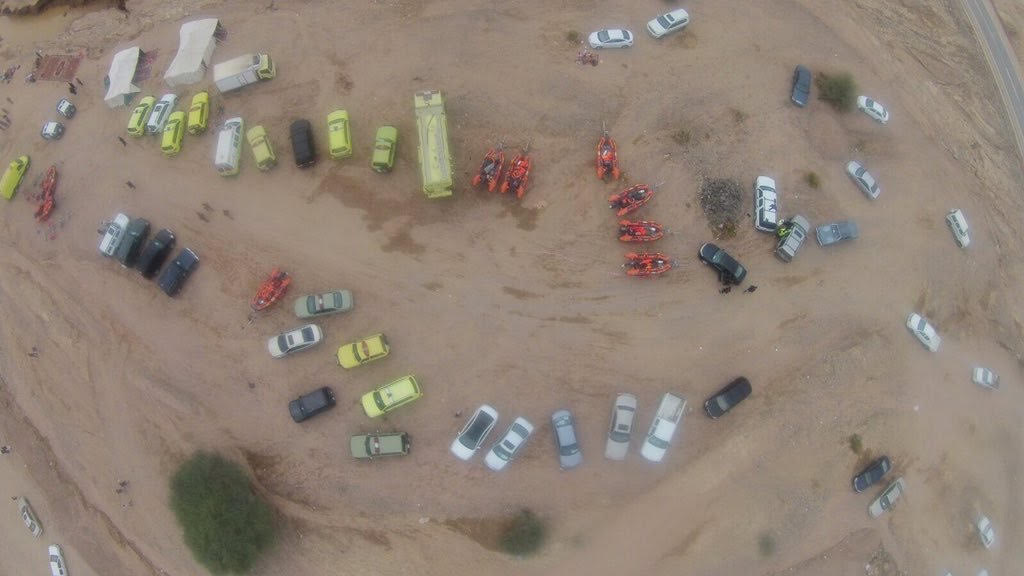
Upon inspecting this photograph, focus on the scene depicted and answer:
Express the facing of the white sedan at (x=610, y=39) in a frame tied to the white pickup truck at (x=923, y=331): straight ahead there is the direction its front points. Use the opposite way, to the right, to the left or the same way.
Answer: to the left

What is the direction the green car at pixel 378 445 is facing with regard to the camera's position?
facing to the left of the viewer

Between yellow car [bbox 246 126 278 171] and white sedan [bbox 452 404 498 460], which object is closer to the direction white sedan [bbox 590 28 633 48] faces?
the yellow car

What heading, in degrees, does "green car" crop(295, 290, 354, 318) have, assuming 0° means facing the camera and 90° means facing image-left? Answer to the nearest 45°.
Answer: approximately 90°

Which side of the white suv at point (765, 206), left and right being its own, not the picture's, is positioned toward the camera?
back

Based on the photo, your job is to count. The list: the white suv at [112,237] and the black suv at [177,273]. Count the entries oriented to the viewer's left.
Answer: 0
